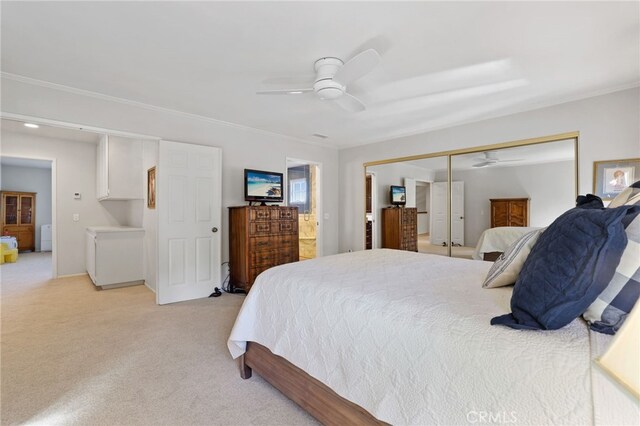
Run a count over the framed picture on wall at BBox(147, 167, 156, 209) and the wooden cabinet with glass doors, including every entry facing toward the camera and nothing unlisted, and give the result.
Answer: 1

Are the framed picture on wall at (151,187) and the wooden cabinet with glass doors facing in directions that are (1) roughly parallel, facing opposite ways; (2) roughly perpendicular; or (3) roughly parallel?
roughly perpendicular

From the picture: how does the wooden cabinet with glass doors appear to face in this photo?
toward the camera

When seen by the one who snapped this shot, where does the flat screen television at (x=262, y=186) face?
facing the viewer and to the right of the viewer

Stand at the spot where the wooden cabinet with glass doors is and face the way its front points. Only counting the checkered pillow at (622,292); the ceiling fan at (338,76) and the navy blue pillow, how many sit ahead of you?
3

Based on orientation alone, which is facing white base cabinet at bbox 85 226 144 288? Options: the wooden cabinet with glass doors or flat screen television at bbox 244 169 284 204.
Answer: the wooden cabinet with glass doors

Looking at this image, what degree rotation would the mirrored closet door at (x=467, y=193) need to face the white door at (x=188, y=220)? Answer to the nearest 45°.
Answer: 0° — it already faces it

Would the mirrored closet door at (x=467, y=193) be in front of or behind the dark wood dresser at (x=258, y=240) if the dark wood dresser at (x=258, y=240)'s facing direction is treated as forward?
in front

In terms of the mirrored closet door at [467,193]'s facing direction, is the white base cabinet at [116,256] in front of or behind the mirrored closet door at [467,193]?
in front

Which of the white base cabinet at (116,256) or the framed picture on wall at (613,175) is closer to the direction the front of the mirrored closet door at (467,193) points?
the white base cabinet

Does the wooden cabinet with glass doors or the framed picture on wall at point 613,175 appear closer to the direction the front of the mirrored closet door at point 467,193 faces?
the wooden cabinet with glass doors

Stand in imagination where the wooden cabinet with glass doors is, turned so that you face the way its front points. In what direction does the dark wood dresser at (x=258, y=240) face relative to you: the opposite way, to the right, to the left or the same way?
the same way
